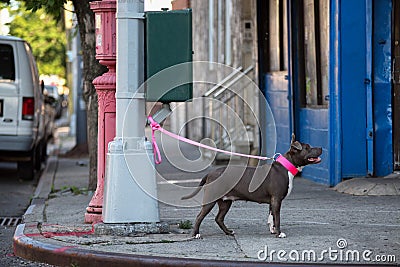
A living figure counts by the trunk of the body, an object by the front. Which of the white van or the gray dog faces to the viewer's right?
the gray dog

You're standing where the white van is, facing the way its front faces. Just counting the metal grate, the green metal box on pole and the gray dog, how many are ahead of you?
0

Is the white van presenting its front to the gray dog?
no

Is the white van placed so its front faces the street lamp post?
no

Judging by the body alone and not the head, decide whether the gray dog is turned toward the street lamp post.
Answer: no

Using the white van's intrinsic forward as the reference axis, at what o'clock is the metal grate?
The metal grate is roughly at 6 o'clock from the white van.

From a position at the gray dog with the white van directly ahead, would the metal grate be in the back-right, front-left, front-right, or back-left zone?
front-left

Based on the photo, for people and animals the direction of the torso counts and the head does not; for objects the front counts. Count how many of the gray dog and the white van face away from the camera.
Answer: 1

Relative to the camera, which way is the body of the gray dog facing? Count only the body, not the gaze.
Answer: to the viewer's right

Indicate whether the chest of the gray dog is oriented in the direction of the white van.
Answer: no

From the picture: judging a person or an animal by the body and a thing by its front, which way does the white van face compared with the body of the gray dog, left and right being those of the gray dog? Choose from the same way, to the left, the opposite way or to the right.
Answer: to the left

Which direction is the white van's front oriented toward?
away from the camera
